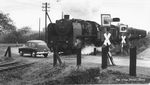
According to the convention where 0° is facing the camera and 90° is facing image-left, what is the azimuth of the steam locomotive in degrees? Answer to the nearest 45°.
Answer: approximately 45°

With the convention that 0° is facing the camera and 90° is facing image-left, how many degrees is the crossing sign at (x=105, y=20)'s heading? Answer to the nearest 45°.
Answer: approximately 0°

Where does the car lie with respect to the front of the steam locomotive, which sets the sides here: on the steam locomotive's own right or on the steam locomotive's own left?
on the steam locomotive's own right

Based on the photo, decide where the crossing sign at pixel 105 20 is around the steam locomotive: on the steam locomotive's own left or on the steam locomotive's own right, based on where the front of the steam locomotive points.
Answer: on the steam locomotive's own left

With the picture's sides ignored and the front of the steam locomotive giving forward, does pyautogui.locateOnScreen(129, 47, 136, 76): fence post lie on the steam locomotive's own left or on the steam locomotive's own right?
on the steam locomotive's own left

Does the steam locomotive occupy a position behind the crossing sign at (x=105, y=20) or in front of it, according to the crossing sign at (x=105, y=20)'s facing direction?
behind

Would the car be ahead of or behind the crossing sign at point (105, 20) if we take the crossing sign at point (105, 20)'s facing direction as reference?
behind
